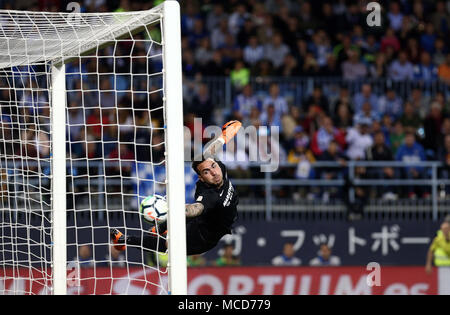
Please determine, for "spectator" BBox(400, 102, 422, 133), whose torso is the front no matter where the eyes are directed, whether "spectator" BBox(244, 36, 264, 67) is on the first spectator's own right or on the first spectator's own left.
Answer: on the first spectator's own right

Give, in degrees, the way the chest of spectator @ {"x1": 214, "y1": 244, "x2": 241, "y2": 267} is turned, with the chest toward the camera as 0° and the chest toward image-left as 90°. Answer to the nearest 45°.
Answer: approximately 0°

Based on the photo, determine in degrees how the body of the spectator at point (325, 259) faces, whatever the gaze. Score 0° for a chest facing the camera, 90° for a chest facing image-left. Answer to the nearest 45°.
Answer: approximately 0°
